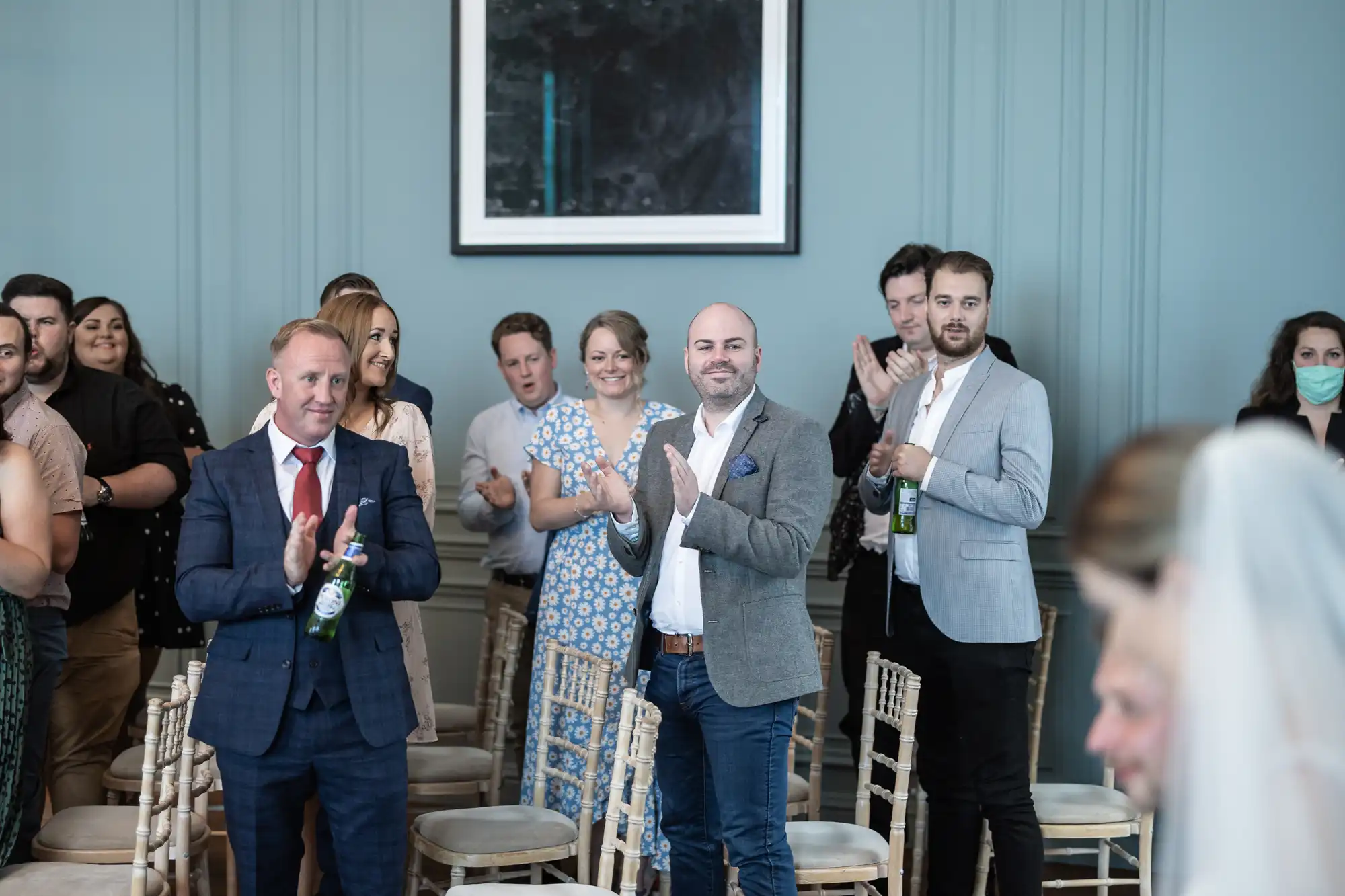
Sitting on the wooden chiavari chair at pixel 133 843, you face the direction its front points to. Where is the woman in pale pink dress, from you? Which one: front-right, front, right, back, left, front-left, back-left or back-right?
back-right

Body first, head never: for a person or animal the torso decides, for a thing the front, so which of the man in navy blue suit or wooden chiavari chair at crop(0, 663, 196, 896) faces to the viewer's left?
the wooden chiavari chair

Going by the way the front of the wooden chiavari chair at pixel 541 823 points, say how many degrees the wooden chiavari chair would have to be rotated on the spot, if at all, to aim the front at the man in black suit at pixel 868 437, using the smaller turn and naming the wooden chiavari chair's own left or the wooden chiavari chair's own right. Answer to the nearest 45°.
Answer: approximately 180°

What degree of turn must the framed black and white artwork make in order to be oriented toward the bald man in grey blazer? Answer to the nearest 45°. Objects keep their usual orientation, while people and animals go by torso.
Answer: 0° — it already faces them

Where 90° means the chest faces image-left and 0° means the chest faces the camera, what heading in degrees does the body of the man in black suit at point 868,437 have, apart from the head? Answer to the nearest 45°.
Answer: approximately 0°

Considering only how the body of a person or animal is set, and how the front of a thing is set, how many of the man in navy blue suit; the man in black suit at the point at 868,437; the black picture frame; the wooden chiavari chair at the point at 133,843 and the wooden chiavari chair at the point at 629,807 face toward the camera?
3

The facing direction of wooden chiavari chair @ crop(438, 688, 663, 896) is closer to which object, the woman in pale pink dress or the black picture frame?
the woman in pale pink dress

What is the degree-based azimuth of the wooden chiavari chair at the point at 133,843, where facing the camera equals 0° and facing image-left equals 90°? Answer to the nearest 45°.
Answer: approximately 90°

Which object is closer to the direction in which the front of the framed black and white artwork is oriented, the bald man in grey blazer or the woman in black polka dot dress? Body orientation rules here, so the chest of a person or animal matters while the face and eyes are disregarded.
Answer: the bald man in grey blazer

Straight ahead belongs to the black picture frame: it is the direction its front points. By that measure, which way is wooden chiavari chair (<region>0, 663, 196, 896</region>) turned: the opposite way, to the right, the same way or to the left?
to the right

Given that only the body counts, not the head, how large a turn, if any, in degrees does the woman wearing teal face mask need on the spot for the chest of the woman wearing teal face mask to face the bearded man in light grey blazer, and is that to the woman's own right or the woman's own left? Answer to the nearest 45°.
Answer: approximately 45° to the woman's own right

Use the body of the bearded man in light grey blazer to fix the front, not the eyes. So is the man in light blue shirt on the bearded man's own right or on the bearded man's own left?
on the bearded man's own right
